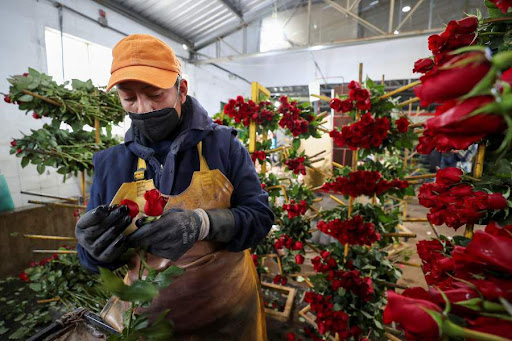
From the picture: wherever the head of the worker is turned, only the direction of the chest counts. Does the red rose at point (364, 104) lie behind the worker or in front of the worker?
behind

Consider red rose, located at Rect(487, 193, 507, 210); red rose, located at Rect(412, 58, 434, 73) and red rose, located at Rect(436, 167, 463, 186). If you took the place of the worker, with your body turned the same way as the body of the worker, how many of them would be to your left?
3

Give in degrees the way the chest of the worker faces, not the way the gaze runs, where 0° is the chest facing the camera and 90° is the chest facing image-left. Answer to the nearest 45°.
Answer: approximately 45°

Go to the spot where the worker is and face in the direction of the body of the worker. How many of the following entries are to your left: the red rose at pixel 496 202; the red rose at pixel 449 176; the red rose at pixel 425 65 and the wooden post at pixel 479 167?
4

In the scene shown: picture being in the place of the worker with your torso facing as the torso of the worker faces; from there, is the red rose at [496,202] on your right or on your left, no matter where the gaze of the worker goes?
on your left

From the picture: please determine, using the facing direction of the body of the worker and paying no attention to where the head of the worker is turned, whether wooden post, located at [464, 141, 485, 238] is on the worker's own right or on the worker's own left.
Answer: on the worker's own left

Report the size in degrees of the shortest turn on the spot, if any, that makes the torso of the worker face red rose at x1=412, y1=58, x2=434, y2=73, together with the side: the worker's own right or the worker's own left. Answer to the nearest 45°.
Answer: approximately 90° to the worker's own left

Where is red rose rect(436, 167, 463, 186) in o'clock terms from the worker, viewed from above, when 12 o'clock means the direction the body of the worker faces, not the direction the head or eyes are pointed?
The red rose is roughly at 9 o'clock from the worker.

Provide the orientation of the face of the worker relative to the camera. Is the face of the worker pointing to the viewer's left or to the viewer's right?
to the viewer's left
